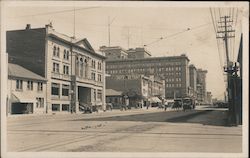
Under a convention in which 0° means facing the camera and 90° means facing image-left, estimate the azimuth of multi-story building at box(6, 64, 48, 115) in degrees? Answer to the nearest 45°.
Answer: approximately 315°
